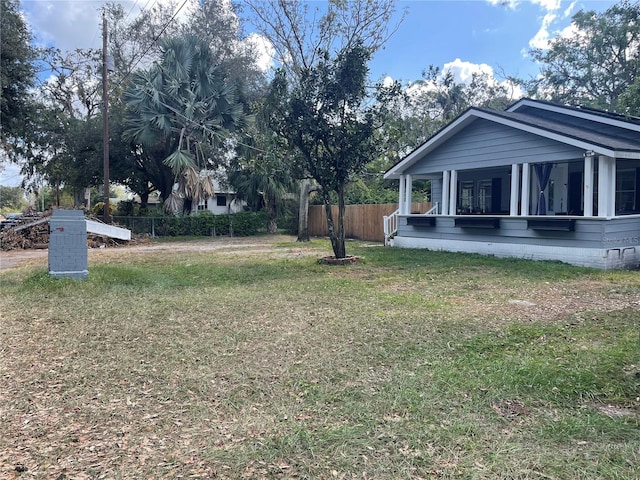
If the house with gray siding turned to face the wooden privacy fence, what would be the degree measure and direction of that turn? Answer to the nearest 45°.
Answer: approximately 90° to its right

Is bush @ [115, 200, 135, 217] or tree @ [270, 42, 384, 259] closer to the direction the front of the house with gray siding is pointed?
the tree

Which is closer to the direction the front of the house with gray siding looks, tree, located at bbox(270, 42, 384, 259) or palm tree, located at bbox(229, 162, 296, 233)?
the tree

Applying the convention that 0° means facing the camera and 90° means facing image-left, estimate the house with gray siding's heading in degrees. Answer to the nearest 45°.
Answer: approximately 45°

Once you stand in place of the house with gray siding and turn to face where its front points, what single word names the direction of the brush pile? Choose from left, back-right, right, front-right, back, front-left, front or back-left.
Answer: front-right

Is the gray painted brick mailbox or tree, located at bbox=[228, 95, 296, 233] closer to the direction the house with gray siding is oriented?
the gray painted brick mailbox

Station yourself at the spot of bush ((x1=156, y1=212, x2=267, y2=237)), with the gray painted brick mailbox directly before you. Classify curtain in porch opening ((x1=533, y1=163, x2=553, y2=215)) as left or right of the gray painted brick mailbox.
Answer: left

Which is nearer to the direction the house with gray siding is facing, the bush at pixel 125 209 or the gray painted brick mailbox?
the gray painted brick mailbox

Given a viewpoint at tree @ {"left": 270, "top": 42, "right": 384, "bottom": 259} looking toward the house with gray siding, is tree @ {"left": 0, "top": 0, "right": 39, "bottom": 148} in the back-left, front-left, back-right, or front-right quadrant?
back-left

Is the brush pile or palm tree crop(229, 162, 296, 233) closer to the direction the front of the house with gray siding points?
the brush pile
